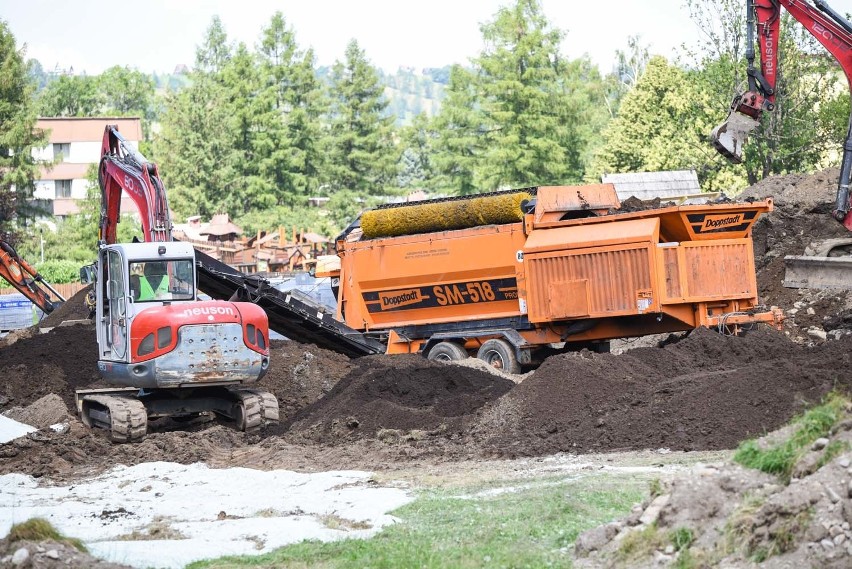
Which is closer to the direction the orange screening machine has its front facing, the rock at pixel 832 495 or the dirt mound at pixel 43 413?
the rock

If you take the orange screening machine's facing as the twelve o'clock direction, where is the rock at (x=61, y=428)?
The rock is roughly at 5 o'clock from the orange screening machine.

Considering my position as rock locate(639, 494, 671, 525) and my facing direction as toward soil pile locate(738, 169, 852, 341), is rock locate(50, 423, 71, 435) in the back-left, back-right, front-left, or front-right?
front-left

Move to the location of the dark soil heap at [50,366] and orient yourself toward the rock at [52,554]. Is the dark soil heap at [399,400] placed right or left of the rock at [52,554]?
left

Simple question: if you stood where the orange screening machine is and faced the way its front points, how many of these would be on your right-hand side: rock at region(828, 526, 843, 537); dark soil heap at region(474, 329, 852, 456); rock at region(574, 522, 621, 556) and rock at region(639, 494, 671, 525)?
4

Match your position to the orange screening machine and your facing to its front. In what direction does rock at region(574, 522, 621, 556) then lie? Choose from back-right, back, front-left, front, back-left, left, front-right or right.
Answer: right

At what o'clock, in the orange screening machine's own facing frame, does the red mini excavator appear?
The red mini excavator is roughly at 5 o'clock from the orange screening machine.

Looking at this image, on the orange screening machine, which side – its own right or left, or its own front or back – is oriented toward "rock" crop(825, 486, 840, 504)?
right

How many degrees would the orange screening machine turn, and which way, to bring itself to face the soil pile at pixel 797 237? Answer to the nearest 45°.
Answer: approximately 45° to its left

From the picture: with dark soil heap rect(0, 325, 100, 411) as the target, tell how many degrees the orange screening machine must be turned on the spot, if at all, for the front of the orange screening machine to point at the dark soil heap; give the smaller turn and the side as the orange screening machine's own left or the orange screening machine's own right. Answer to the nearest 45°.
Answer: approximately 180°

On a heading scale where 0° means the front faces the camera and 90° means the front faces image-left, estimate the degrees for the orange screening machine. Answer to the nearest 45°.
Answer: approximately 270°

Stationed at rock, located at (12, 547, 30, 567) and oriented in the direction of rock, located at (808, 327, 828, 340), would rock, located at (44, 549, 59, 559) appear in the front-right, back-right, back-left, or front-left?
front-right

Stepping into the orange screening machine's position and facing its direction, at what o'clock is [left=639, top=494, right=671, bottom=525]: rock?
The rock is roughly at 3 o'clock from the orange screening machine.

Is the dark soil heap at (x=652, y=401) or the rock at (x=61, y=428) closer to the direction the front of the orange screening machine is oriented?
the dark soil heap

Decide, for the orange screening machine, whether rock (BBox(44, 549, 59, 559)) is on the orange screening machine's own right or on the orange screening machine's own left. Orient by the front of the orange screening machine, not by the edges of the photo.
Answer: on the orange screening machine's own right

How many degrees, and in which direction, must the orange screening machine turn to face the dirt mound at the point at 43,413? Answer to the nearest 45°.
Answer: approximately 180°

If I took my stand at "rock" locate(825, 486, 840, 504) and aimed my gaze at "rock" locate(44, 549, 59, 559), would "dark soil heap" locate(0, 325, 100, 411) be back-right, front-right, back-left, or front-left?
front-right
